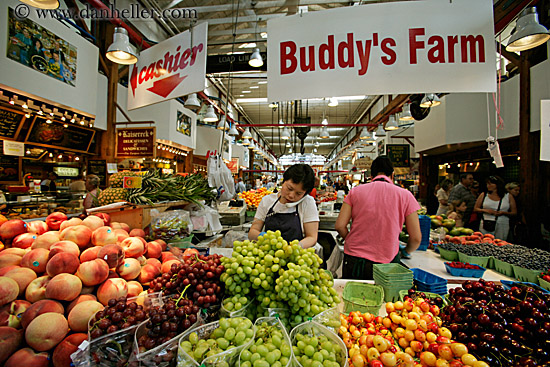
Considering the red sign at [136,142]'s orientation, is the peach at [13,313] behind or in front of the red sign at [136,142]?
in front

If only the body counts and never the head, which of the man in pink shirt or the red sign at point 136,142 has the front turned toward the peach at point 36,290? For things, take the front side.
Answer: the red sign

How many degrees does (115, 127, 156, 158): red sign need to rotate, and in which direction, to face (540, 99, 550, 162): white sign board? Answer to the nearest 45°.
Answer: approximately 45° to its left

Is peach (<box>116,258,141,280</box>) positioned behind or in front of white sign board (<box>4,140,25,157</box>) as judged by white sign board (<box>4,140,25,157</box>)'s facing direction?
in front

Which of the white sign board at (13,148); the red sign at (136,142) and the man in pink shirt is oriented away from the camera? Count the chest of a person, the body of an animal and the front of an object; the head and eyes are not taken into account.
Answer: the man in pink shirt

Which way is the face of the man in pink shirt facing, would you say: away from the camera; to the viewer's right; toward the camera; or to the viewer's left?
away from the camera

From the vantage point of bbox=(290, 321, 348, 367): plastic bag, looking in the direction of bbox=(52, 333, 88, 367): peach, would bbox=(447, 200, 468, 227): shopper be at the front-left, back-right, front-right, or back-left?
back-right

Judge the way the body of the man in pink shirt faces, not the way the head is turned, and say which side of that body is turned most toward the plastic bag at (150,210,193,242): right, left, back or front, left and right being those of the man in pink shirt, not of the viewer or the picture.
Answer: left

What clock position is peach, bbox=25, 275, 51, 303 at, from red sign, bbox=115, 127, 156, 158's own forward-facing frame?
The peach is roughly at 12 o'clock from the red sign.

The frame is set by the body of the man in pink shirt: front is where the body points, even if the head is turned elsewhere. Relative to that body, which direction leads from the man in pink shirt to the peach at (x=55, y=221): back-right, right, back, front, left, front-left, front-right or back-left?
back-left

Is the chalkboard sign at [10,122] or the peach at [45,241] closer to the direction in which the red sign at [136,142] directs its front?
the peach

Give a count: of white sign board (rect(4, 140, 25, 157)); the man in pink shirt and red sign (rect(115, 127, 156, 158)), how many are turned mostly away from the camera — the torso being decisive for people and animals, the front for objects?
1

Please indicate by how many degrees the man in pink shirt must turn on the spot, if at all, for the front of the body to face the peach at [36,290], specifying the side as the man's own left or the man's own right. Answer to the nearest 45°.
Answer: approximately 135° to the man's own left

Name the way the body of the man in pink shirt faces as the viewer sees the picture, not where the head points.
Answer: away from the camera

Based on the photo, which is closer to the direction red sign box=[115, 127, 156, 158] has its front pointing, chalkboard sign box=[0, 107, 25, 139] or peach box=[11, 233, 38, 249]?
the peach

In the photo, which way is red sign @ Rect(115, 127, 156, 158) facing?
toward the camera

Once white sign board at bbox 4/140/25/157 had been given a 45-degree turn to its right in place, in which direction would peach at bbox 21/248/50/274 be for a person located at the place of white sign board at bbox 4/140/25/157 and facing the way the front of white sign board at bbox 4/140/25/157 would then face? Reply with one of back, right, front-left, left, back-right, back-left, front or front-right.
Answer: front

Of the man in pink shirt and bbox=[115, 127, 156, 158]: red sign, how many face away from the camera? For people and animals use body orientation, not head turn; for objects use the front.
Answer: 1

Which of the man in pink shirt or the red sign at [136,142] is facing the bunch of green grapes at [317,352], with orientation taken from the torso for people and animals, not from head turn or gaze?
the red sign
